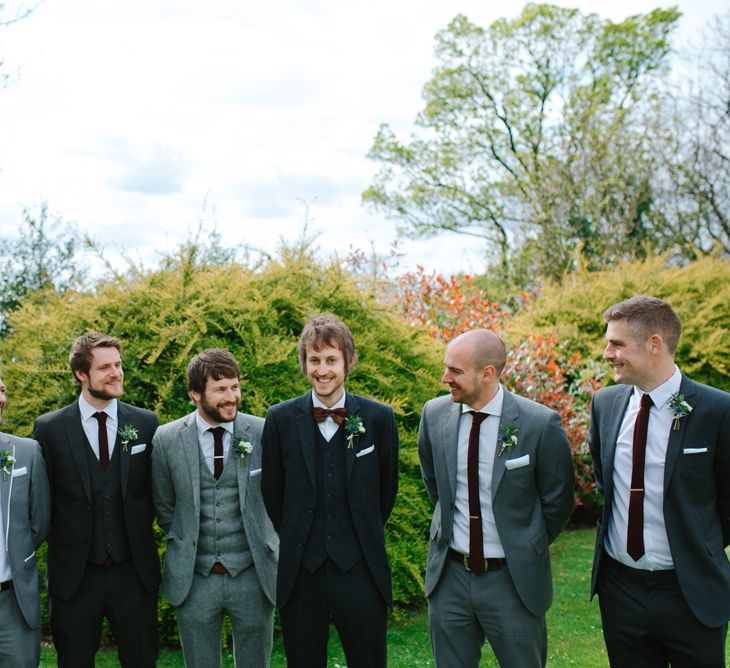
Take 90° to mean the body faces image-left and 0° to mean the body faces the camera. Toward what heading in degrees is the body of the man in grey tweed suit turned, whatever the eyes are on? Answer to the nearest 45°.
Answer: approximately 0°

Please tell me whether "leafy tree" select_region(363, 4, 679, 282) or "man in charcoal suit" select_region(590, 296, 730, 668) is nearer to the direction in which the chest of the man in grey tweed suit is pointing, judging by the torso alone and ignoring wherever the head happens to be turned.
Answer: the man in charcoal suit

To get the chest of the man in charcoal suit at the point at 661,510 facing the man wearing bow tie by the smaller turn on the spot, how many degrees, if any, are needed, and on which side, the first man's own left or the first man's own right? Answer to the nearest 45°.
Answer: approximately 45° to the first man's own right

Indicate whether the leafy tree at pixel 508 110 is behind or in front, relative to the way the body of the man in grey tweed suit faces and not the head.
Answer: behind

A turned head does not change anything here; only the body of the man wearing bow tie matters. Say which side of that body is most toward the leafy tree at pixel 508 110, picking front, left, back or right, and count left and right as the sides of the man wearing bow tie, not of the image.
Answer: back

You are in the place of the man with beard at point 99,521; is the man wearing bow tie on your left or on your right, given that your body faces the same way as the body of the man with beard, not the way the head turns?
on your left

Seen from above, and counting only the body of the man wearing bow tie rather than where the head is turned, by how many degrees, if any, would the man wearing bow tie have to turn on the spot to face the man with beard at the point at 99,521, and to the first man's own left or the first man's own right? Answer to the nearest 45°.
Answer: approximately 90° to the first man's own right

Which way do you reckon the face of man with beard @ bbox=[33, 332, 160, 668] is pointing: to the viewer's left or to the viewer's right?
to the viewer's right

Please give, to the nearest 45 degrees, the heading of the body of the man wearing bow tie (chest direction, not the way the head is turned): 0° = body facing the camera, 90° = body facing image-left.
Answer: approximately 0°

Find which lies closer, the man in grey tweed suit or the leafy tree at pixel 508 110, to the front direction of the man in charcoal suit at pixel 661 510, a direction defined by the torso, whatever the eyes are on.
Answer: the man in grey tweed suit

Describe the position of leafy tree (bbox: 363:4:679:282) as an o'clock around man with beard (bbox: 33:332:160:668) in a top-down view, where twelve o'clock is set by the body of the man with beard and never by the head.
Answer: The leafy tree is roughly at 7 o'clock from the man with beard.

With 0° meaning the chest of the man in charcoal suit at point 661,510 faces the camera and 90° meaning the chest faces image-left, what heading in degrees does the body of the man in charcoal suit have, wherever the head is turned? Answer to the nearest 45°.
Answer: approximately 45°

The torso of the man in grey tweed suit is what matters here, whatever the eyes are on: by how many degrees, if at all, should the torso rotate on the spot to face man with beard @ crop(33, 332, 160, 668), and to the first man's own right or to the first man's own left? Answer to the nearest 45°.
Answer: approximately 90° to the first man's own right

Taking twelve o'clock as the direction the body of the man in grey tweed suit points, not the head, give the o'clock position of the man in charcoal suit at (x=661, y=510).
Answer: The man in charcoal suit is roughly at 10 o'clock from the man in grey tweed suit.
